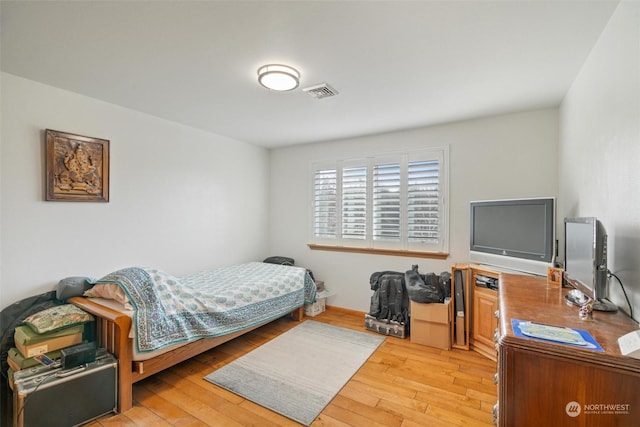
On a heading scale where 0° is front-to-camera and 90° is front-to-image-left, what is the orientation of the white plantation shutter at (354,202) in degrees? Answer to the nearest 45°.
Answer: approximately 0°

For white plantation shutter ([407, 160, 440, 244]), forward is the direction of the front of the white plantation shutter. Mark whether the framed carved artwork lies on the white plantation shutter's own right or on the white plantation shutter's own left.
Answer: on the white plantation shutter's own right

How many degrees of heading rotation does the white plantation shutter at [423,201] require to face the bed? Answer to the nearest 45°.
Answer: approximately 45° to its right

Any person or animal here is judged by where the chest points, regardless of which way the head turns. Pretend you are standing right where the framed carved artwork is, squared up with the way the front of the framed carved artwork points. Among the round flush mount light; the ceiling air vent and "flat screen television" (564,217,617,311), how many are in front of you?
3

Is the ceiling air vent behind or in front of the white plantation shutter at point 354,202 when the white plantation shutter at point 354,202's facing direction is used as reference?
in front

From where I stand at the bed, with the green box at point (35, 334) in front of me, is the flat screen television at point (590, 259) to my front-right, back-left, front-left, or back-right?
back-left

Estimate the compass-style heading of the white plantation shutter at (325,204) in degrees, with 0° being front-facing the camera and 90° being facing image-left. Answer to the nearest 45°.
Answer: approximately 0°

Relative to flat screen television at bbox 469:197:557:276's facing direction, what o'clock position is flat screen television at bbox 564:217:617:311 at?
flat screen television at bbox 564:217:617:311 is roughly at 10 o'clock from flat screen television at bbox 469:197:557:276.

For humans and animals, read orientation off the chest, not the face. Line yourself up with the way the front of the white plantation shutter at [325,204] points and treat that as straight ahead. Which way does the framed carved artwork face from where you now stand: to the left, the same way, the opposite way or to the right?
to the left

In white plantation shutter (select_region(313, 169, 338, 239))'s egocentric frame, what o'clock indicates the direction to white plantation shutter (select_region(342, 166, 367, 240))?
white plantation shutter (select_region(342, 166, 367, 240)) is roughly at 10 o'clock from white plantation shutter (select_region(313, 169, 338, 239)).

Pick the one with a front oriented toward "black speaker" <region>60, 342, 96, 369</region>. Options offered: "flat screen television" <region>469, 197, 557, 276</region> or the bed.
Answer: the flat screen television

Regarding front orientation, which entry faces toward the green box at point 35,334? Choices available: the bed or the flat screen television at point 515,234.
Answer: the flat screen television

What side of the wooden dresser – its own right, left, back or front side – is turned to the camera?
left

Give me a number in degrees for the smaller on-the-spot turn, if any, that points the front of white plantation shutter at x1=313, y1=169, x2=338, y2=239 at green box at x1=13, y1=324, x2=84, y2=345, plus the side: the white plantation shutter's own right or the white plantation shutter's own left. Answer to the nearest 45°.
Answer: approximately 45° to the white plantation shutter's own right

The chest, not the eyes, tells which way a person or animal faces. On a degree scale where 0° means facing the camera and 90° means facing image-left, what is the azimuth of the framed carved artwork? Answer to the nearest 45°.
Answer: approximately 315°

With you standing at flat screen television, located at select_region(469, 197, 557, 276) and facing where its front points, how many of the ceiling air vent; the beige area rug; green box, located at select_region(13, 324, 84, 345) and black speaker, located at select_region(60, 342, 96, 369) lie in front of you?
4
